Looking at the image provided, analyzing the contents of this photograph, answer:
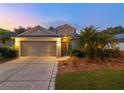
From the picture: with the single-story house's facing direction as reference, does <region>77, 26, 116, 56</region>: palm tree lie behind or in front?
in front

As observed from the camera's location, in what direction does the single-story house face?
facing the viewer
